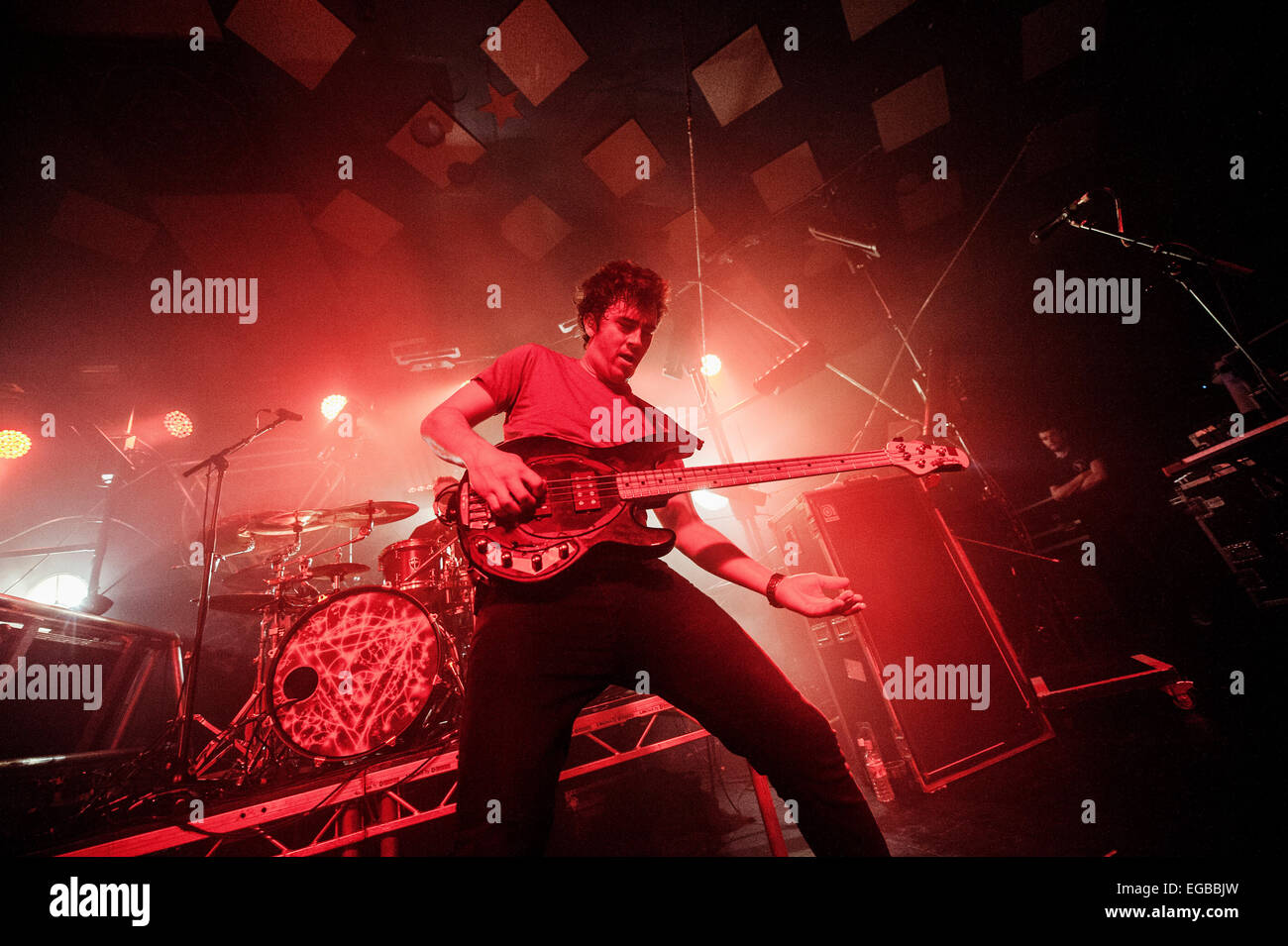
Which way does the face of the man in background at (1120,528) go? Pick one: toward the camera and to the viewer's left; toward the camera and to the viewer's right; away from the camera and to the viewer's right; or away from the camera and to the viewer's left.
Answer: toward the camera and to the viewer's left

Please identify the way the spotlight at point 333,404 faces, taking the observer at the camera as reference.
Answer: facing the viewer

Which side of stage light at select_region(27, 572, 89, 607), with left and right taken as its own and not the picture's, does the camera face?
front

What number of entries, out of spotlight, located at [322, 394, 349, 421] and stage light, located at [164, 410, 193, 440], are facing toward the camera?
2

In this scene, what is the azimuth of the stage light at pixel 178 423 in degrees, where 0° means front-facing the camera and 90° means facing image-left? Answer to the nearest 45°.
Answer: approximately 0°

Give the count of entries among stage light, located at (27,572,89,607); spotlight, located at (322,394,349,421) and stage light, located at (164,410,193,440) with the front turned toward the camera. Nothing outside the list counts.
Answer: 3

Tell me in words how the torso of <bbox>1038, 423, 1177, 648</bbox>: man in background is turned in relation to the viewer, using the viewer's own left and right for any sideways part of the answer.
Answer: facing the viewer and to the left of the viewer

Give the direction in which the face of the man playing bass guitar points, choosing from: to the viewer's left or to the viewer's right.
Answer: to the viewer's right

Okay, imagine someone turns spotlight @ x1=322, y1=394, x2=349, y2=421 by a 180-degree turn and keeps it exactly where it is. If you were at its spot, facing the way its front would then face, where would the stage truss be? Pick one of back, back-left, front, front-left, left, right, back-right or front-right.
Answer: back

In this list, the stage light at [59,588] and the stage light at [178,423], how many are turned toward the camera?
2
